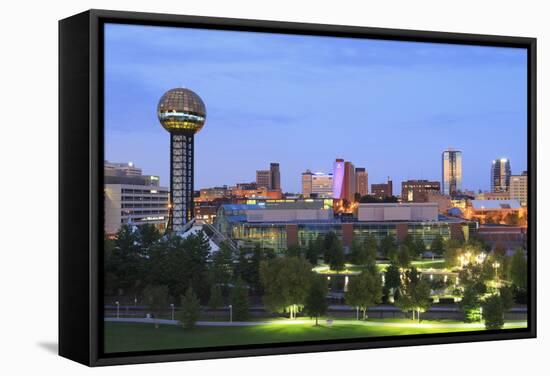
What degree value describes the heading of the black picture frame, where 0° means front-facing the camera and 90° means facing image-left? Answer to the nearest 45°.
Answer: approximately 315°
